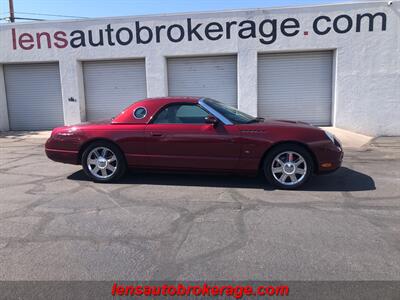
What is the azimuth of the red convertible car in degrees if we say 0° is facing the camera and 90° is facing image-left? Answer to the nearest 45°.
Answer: approximately 270°
